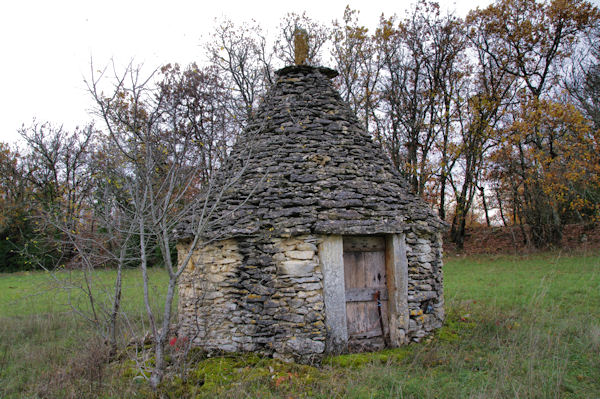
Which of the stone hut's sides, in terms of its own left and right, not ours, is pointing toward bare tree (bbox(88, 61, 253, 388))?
right
